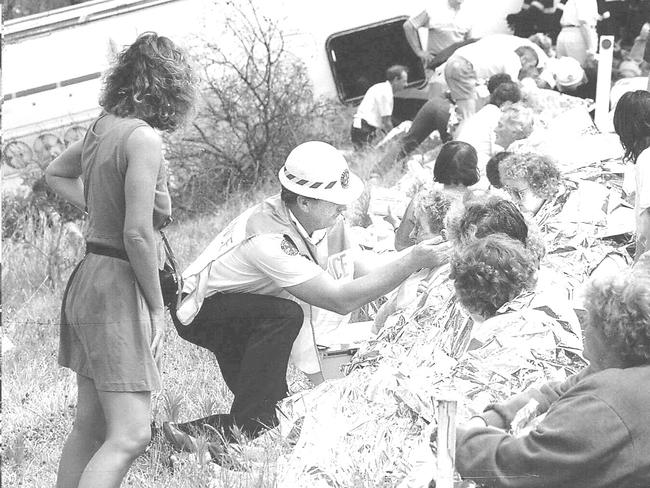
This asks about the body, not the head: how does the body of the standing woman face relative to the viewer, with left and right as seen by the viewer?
facing away from the viewer and to the right of the viewer

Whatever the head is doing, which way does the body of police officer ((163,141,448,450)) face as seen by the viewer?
to the viewer's right

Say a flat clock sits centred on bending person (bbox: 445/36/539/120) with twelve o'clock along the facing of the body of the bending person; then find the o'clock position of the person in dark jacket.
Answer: The person in dark jacket is roughly at 3 o'clock from the bending person.

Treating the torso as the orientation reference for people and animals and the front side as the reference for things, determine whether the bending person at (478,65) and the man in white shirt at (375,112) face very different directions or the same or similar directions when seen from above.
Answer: same or similar directions

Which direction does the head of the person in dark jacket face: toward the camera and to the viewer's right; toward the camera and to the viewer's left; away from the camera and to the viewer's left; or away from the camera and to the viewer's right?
away from the camera and to the viewer's left

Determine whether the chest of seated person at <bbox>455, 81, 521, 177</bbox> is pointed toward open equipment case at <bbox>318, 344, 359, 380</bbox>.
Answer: no

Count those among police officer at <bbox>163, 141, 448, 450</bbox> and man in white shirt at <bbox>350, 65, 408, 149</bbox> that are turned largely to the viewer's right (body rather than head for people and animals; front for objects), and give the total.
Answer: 2

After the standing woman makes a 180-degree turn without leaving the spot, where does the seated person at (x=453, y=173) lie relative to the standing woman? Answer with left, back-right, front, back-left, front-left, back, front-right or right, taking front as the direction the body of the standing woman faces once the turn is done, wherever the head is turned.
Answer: back

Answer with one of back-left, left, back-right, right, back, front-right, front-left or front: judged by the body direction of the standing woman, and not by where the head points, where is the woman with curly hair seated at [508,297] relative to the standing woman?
front-right

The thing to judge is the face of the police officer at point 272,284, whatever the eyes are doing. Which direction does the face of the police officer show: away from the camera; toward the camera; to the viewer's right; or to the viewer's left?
to the viewer's right

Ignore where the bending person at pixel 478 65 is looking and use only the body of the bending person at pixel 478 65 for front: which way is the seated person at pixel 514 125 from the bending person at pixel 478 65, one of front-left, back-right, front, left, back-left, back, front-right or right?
right

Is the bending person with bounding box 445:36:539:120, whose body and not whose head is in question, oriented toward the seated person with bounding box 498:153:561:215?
no

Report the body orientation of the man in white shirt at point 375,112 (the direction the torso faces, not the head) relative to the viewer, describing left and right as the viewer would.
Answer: facing to the right of the viewer

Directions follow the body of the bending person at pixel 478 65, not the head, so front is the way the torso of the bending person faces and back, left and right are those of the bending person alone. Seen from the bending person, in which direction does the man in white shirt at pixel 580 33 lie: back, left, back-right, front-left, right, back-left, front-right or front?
front-left

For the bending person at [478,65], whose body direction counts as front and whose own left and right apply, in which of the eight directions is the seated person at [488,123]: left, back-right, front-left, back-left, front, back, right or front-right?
right

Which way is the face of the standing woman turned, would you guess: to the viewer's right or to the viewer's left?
to the viewer's right
